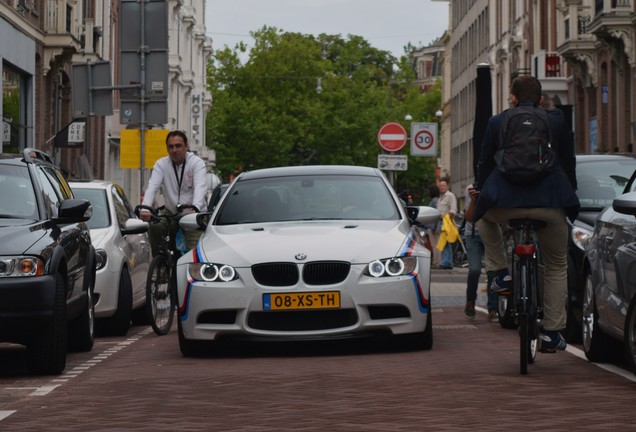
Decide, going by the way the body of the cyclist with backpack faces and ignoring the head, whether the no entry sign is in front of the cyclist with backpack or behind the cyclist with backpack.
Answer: in front

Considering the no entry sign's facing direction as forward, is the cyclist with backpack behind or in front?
in front

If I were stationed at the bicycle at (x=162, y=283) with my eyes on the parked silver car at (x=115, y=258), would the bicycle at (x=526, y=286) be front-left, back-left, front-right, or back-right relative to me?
back-left

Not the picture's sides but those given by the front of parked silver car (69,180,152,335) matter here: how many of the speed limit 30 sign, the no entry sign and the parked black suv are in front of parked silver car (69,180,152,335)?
1

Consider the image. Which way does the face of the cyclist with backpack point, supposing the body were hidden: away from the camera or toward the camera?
away from the camera

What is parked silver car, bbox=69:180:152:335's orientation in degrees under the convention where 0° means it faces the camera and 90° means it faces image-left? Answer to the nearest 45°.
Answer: approximately 0°

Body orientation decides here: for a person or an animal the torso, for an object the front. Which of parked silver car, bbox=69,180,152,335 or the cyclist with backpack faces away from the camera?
the cyclist with backpack

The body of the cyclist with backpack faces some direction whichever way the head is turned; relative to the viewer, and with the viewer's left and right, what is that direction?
facing away from the viewer

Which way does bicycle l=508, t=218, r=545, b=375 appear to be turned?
away from the camera

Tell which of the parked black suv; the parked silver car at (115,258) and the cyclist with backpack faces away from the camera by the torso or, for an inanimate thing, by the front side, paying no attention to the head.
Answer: the cyclist with backpack

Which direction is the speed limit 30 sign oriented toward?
toward the camera

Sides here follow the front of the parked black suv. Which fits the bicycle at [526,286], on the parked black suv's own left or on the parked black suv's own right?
on the parked black suv's own left

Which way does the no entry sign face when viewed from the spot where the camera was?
facing the viewer

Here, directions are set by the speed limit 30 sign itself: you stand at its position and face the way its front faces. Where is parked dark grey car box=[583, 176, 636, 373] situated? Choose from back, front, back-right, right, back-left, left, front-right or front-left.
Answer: front
